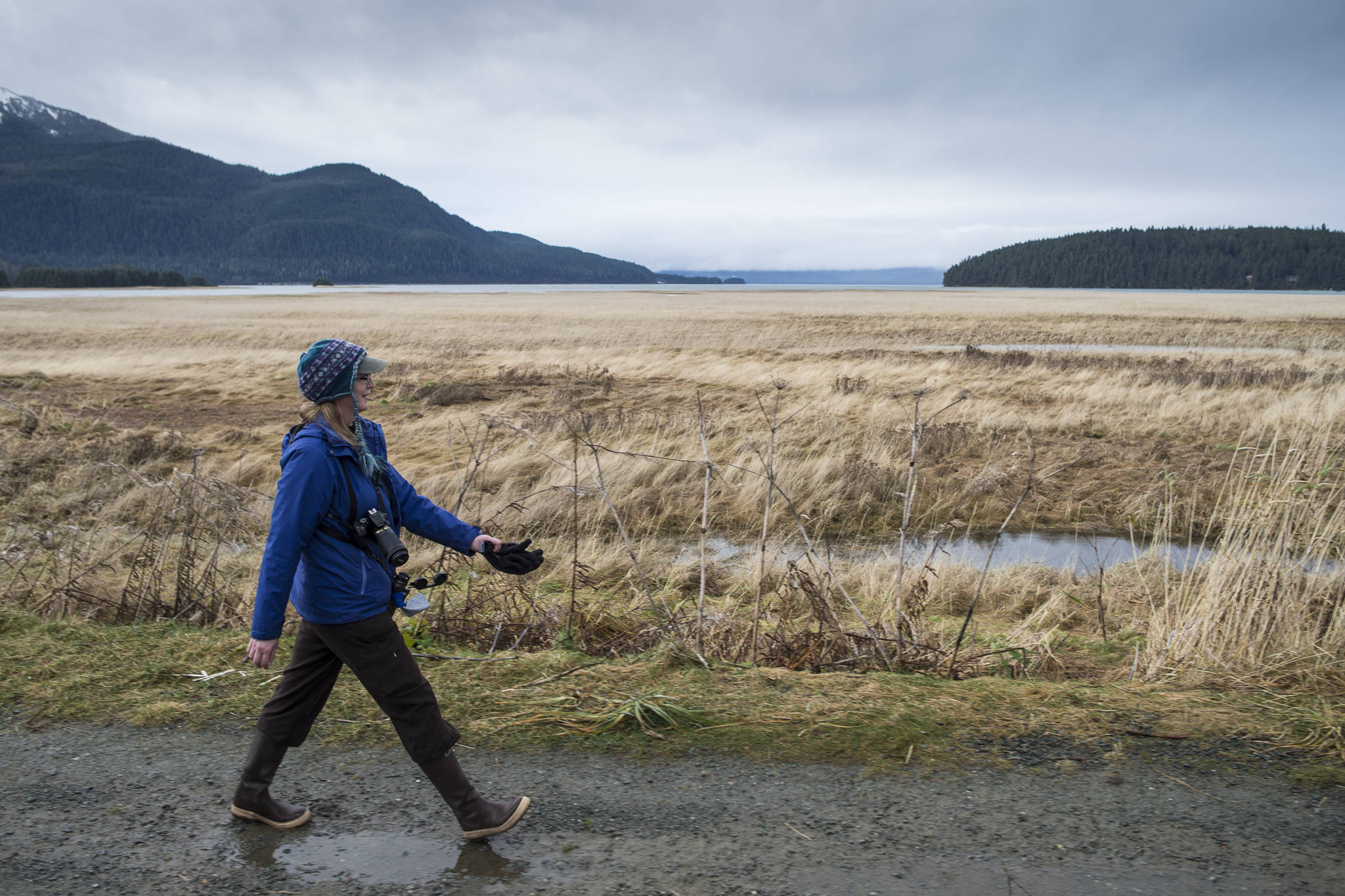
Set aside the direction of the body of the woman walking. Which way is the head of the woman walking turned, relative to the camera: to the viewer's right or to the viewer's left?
to the viewer's right

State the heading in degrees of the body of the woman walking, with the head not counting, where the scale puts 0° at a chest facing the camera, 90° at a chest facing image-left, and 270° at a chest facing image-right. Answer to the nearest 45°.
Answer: approximately 270°
